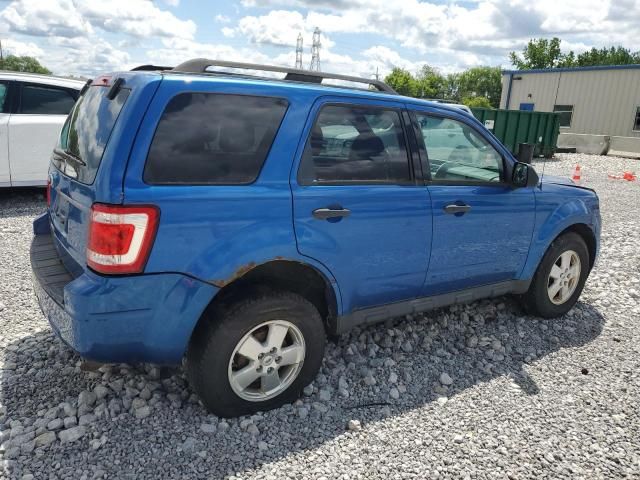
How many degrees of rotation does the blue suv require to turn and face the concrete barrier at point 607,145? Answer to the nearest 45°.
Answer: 0° — it already faces it

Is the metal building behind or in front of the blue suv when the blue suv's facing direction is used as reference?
in front

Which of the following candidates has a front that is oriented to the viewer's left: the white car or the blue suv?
the white car

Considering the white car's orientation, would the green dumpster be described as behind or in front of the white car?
behind

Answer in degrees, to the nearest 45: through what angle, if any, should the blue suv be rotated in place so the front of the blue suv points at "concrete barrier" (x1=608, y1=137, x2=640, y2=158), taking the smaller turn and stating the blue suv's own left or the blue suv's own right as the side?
0° — it already faces it

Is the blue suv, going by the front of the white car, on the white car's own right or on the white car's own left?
on the white car's own left

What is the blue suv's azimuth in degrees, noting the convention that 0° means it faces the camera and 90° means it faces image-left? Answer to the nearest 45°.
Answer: approximately 225°

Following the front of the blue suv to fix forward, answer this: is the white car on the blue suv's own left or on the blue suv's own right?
on the blue suv's own left

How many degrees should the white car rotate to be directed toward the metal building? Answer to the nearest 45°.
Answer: approximately 135° to its right

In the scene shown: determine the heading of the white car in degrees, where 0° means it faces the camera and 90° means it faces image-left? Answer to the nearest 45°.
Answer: approximately 90°
